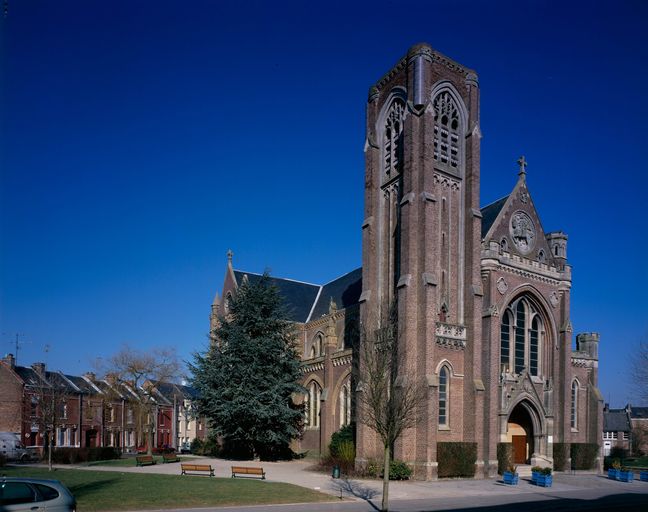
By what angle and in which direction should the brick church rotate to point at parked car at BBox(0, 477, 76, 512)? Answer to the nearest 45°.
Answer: approximately 45° to its right

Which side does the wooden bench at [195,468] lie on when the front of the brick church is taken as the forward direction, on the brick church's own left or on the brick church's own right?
on the brick church's own right

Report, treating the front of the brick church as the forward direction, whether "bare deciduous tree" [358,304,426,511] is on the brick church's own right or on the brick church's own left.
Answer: on the brick church's own right
